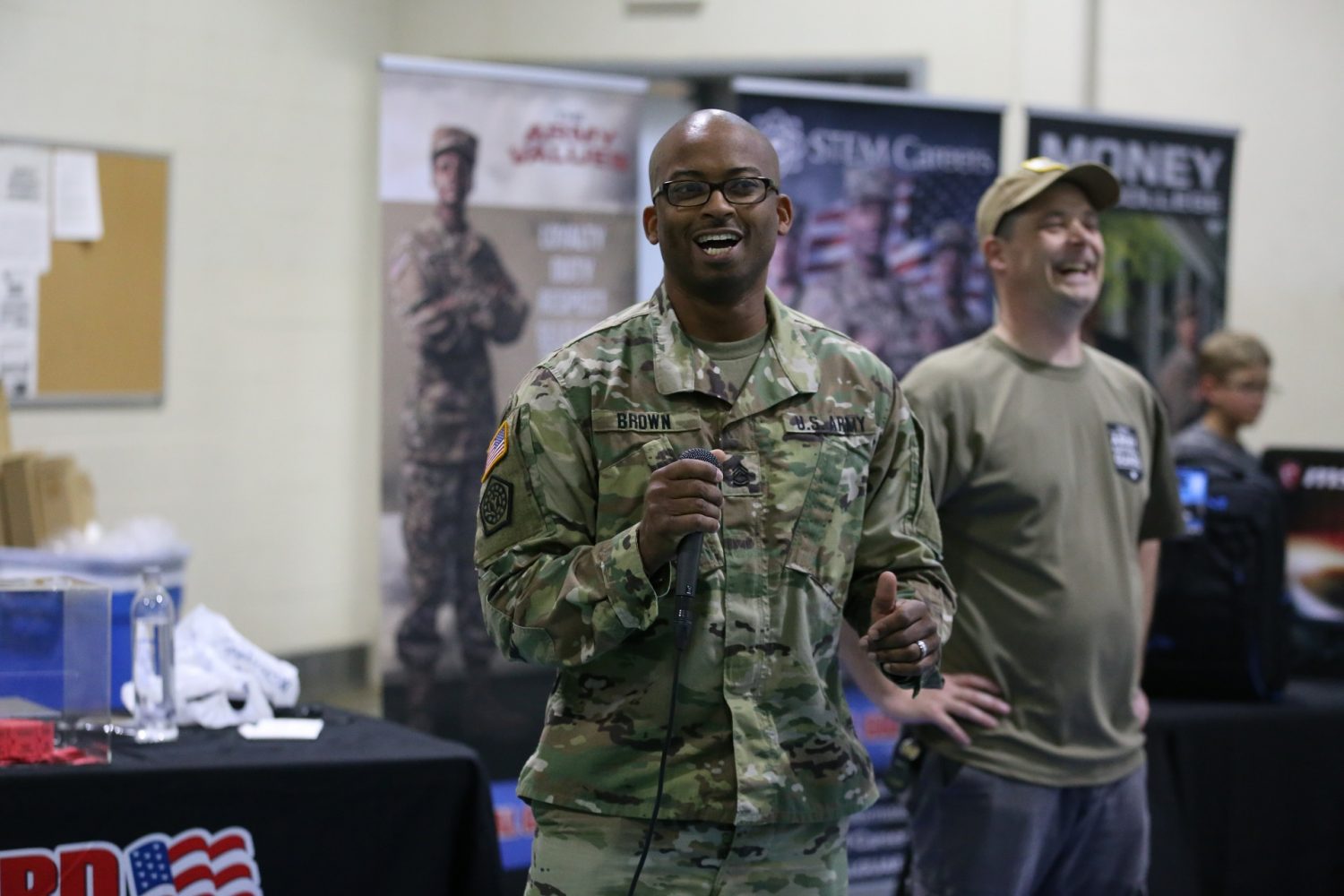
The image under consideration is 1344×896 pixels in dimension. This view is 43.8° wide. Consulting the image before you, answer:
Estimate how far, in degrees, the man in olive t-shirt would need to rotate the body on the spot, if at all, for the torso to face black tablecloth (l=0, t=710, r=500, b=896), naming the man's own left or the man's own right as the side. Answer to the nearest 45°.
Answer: approximately 135° to the man's own right

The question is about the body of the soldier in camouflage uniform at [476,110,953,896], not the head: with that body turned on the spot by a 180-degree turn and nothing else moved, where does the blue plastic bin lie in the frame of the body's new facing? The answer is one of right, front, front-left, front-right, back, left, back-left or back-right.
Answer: front-left

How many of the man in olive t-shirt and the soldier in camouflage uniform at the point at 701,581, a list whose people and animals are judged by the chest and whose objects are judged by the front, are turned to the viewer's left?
0

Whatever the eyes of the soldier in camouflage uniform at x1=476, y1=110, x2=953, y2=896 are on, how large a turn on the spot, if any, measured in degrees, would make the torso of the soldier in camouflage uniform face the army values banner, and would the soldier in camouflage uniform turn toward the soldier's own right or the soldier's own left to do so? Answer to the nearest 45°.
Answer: approximately 180°

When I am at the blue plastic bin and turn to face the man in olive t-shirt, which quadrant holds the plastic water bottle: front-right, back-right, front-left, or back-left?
front-right

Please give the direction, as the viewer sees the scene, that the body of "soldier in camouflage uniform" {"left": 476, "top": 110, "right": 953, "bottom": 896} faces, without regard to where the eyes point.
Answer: toward the camera

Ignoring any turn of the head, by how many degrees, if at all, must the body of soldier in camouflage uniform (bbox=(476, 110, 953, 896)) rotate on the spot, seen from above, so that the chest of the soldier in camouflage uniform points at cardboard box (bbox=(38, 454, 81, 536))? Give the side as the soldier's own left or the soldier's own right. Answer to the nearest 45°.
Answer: approximately 135° to the soldier's own right

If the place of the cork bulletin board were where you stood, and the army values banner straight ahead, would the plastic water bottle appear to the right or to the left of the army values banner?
right

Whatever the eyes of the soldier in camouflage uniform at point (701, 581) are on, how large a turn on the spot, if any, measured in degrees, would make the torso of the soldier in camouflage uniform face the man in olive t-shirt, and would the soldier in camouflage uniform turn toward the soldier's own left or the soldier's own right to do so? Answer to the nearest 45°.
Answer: approximately 135° to the soldier's own left

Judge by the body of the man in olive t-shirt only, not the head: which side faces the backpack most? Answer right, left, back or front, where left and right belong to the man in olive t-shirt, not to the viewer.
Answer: left

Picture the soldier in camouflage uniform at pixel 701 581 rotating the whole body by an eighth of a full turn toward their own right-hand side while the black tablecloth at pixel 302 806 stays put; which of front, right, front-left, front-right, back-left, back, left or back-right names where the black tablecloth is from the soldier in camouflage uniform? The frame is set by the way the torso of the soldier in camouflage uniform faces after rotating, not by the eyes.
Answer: right

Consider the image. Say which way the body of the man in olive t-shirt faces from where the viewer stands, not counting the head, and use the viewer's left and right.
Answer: facing the viewer and to the right of the viewer

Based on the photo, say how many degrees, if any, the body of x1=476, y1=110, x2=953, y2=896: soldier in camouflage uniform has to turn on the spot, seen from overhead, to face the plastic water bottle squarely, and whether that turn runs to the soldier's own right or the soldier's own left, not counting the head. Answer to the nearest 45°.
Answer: approximately 135° to the soldier's own right

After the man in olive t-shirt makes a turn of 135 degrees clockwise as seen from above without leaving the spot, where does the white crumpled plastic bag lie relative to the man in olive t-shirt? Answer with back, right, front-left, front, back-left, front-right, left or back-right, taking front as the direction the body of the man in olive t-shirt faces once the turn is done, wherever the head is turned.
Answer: front
